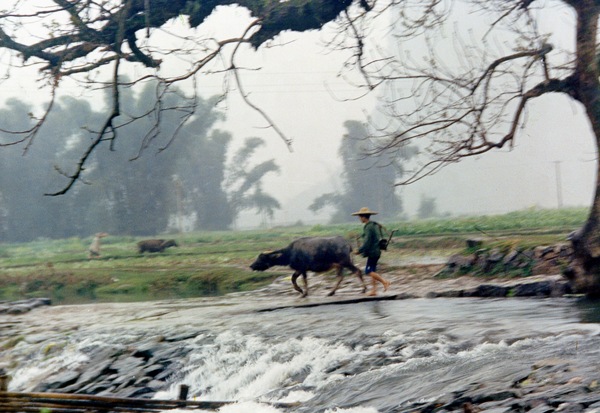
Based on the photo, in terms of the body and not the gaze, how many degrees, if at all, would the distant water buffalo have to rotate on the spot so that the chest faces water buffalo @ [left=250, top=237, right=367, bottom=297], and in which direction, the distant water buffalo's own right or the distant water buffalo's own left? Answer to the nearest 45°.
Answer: approximately 90° to the distant water buffalo's own right

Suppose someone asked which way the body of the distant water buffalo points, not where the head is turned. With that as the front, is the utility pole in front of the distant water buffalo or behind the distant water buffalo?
in front

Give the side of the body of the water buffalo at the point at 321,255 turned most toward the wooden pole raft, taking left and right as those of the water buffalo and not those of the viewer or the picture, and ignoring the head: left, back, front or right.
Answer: left

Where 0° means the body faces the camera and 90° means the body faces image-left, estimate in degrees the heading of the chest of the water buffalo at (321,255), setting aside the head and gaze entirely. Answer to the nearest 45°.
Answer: approximately 90°

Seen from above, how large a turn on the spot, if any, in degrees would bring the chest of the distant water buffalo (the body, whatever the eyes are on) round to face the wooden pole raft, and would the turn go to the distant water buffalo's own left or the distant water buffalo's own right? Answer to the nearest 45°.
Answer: approximately 90° to the distant water buffalo's own right

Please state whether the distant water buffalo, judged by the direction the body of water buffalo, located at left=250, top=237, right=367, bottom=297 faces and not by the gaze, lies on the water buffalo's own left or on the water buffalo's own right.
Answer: on the water buffalo's own right

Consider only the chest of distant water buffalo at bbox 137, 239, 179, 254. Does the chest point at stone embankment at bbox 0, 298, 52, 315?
no

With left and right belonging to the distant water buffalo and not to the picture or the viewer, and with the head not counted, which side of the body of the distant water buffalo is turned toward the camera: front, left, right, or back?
right
